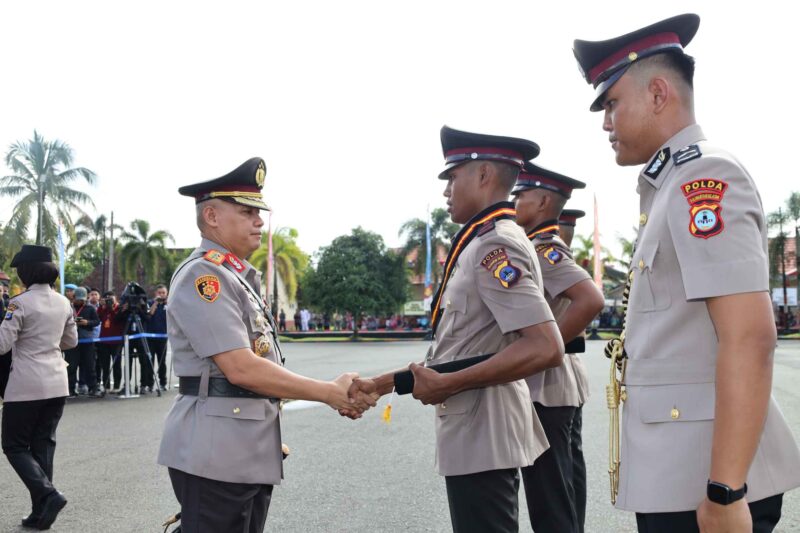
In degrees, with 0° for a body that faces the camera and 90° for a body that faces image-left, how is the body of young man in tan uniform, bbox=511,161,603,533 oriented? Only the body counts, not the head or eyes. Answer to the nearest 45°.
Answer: approximately 90°

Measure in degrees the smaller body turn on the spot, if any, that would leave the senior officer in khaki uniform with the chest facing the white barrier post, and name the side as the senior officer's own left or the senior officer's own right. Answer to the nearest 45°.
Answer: approximately 90° to the senior officer's own left

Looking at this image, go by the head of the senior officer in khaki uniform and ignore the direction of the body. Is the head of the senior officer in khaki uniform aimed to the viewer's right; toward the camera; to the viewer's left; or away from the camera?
to the viewer's right

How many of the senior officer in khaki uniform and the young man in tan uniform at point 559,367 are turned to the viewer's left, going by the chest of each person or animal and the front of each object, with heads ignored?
1

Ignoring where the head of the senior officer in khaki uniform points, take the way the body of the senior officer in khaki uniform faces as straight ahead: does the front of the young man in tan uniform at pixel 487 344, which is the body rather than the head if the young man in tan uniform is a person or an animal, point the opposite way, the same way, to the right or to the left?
the opposite way

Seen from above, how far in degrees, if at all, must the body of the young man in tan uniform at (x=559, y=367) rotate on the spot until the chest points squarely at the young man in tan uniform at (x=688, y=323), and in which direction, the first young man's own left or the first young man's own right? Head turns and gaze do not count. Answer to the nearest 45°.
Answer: approximately 90° to the first young man's own left

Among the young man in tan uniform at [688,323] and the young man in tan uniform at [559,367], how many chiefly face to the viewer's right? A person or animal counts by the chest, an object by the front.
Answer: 0

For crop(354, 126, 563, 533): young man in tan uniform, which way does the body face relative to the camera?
to the viewer's left

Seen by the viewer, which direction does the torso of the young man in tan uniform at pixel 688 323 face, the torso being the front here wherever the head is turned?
to the viewer's left

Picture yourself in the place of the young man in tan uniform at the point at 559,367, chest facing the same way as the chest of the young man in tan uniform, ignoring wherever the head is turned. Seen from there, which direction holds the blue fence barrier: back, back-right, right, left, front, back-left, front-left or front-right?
front-right

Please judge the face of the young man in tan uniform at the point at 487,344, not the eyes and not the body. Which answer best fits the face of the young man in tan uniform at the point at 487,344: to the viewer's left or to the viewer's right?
to the viewer's left

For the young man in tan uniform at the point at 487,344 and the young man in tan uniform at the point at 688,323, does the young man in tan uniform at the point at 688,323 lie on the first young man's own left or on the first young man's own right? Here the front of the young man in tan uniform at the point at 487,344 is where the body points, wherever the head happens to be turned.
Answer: on the first young man's own left

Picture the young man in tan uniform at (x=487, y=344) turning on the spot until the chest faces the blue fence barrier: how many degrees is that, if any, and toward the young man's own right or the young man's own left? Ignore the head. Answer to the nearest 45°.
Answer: approximately 45° to the young man's own right

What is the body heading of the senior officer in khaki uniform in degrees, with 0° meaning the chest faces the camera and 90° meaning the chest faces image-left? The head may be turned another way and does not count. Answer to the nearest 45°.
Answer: approximately 270°
